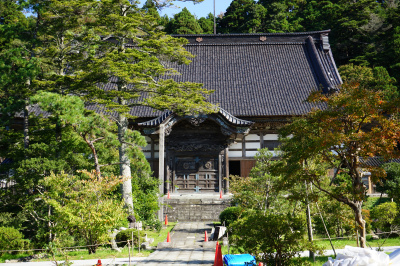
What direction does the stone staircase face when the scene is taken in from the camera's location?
facing the viewer

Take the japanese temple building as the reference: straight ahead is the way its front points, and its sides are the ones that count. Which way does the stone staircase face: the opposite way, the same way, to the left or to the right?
the same way

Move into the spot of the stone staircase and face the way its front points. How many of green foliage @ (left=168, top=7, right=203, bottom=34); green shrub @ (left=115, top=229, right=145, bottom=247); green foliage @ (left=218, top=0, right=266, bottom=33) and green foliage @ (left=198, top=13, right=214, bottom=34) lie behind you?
3

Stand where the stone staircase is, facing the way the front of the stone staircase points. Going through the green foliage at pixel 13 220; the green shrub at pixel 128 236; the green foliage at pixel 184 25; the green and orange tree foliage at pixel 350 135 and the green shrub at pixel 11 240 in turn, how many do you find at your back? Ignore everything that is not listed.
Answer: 1

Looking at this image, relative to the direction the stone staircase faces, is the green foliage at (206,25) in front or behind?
behind

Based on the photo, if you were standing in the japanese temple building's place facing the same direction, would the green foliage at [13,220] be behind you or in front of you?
in front

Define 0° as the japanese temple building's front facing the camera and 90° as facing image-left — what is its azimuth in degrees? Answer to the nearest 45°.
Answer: approximately 0°

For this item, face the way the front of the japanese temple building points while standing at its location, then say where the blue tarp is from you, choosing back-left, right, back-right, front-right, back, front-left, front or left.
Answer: front

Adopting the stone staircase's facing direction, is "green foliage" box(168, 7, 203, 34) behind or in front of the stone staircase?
behind

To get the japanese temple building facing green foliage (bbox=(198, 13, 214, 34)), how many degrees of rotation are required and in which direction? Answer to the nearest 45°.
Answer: approximately 180°

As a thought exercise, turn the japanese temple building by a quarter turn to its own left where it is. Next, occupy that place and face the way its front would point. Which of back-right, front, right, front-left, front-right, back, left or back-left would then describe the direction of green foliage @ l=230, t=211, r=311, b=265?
right

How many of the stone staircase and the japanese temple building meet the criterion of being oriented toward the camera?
2
